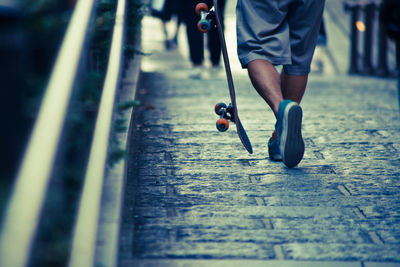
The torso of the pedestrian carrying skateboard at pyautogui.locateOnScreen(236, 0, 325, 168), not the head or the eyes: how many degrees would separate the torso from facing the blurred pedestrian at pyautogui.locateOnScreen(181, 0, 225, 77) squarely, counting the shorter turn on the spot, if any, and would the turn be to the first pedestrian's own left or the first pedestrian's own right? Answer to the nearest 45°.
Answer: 0° — they already face them

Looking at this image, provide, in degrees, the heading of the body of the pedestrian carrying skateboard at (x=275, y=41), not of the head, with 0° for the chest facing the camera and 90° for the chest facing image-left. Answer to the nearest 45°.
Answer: approximately 180°
